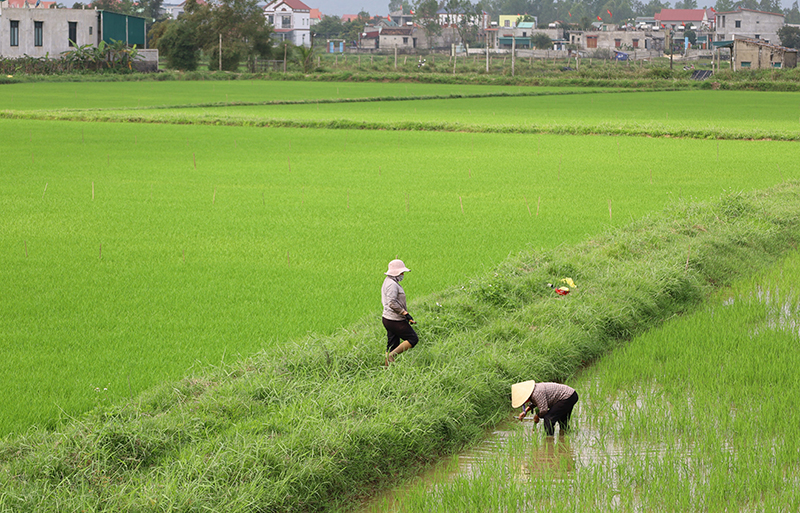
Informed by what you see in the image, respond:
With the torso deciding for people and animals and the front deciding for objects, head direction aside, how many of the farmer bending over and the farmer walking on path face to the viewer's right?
1

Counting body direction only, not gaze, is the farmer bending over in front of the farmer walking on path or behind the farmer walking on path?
in front

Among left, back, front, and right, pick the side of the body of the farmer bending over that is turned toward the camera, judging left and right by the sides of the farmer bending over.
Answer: left

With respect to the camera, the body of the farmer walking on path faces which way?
to the viewer's right

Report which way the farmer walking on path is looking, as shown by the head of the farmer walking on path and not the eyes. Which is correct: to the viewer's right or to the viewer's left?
to the viewer's right

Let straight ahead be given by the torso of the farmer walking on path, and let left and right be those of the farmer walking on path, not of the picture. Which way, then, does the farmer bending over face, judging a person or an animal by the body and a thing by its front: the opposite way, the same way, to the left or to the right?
the opposite way
